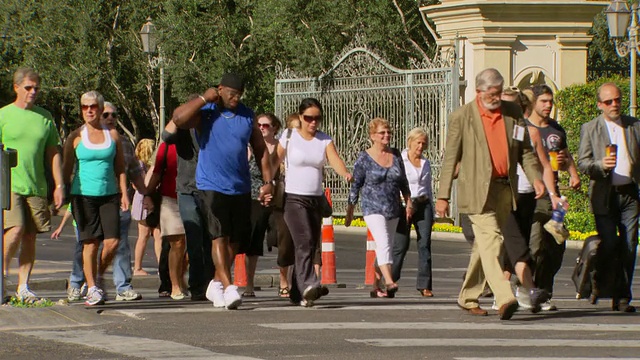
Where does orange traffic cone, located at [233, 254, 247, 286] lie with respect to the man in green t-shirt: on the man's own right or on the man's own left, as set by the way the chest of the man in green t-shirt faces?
on the man's own left

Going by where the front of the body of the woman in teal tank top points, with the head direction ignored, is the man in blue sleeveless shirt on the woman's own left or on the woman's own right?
on the woman's own left

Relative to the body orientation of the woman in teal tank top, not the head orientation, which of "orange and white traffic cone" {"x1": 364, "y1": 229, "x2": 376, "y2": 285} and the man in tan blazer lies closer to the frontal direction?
the man in tan blazer

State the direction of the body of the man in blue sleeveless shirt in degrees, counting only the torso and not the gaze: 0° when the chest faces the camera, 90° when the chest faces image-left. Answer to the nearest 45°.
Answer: approximately 315°

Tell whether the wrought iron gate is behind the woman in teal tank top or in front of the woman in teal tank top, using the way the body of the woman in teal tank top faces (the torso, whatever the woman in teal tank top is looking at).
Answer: behind

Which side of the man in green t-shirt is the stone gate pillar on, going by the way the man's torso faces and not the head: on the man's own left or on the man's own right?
on the man's own left

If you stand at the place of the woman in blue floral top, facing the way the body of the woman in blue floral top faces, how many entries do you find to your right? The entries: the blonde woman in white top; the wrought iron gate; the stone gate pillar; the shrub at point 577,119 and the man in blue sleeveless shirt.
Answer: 1

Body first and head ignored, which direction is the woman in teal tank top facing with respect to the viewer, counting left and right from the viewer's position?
facing the viewer

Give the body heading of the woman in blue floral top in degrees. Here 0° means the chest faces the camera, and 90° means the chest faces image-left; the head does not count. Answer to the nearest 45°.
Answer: approximately 315°
